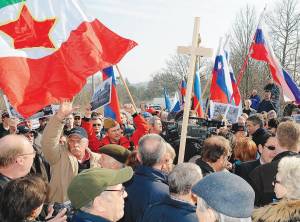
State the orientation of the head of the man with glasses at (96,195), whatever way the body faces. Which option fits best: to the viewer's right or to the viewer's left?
to the viewer's right

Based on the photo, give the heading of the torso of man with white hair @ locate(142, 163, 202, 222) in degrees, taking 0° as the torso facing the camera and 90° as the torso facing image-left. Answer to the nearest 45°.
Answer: approximately 225°

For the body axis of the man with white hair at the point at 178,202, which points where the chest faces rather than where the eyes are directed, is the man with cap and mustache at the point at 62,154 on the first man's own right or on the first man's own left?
on the first man's own left

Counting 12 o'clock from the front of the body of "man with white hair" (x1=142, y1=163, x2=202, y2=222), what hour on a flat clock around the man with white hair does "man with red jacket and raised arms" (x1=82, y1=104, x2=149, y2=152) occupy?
The man with red jacket and raised arms is roughly at 10 o'clock from the man with white hair.
